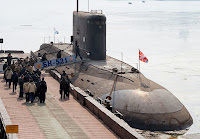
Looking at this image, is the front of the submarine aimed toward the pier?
no

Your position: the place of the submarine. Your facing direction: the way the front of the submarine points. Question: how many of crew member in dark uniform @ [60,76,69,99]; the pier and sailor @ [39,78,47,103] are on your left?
0

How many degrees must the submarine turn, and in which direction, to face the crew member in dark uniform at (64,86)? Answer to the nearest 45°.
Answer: approximately 90° to its right

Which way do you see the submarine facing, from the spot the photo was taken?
facing the viewer and to the right of the viewer

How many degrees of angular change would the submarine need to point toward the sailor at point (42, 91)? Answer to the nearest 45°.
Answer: approximately 90° to its right
